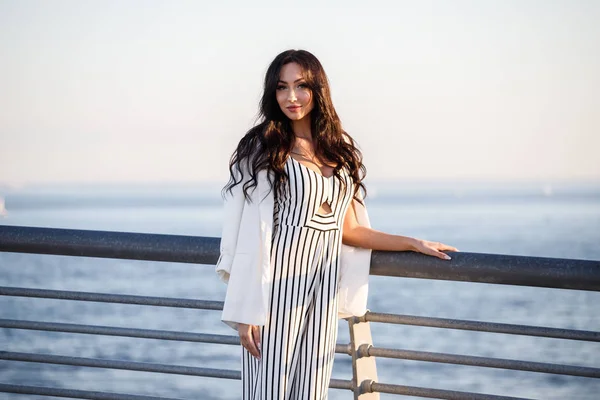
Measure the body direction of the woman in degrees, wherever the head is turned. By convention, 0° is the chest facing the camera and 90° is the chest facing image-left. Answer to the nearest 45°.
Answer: approximately 315°
